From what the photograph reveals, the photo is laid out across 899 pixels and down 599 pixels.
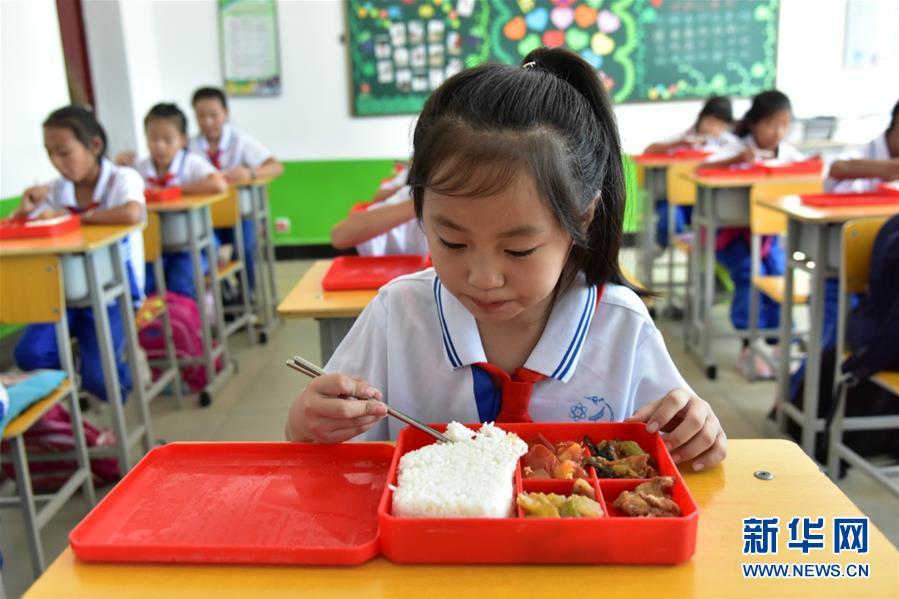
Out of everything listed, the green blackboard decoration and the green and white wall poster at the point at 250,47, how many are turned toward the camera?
2

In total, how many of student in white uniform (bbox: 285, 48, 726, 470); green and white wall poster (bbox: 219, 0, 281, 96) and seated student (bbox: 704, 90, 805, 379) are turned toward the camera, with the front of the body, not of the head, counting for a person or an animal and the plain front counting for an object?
3

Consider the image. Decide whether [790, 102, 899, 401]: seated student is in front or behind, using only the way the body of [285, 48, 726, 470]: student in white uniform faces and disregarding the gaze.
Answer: behind

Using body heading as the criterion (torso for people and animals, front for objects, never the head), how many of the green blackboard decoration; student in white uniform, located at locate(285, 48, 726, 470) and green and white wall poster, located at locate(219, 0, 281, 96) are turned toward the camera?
3

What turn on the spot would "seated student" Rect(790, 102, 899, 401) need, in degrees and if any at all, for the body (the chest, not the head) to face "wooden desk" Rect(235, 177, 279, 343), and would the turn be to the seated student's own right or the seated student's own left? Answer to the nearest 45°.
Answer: approximately 45° to the seated student's own right

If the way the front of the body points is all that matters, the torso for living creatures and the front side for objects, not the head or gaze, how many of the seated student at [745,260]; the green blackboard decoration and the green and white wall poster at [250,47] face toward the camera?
3

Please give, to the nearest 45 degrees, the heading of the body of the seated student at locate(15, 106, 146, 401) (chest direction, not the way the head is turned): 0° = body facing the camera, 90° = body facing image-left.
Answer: approximately 45°

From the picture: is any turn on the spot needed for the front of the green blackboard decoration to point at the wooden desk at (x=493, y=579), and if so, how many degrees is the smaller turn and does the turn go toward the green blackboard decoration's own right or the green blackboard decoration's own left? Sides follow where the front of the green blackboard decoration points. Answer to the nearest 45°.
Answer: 0° — it already faces it

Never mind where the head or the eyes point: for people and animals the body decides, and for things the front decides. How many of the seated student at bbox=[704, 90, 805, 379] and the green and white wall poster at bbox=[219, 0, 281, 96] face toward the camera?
2
